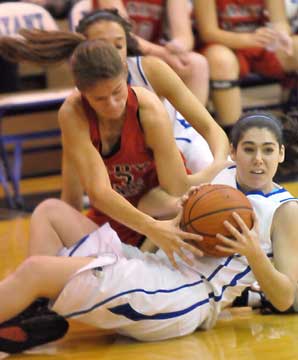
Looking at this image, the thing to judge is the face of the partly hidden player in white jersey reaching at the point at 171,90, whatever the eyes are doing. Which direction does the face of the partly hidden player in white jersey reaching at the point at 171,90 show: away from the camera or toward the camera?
toward the camera

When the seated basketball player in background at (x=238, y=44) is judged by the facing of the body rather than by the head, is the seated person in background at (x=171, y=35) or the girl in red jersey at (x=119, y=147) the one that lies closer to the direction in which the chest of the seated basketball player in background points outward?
the girl in red jersey

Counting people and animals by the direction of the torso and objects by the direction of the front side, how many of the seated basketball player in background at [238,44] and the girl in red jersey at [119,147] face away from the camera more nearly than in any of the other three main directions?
0

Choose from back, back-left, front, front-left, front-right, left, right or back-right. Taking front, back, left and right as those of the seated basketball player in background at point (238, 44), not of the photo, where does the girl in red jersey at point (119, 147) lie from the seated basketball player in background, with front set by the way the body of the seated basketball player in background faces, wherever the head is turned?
front

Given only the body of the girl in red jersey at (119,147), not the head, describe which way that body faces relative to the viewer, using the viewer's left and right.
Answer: facing the viewer and to the right of the viewer

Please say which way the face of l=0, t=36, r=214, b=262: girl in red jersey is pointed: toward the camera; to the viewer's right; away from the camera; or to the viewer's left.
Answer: toward the camera

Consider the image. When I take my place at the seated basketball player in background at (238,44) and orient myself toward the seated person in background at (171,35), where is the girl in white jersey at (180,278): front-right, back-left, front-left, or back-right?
front-left

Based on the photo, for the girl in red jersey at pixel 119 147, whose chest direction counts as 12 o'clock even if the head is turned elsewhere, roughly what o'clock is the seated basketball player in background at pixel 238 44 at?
The seated basketball player in background is roughly at 8 o'clock from the girl in red jersey.

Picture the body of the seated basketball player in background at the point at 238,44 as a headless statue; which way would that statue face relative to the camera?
toward the camera

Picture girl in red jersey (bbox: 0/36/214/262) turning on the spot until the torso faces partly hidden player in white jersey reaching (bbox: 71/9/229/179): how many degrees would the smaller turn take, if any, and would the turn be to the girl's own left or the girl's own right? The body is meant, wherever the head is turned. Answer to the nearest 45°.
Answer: approximately 90° to the girl's own left

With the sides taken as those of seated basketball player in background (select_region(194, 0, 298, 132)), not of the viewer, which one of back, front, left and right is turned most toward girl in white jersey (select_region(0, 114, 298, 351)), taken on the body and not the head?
front

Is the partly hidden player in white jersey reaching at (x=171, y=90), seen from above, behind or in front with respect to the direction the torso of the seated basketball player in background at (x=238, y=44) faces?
in front

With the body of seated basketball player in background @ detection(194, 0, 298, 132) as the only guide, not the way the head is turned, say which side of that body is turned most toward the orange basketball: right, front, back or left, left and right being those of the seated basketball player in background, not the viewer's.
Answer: front

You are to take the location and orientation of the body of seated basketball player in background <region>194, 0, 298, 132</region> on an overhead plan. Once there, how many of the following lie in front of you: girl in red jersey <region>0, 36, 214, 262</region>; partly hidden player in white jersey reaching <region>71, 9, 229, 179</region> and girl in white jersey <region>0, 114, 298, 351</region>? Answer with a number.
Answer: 3

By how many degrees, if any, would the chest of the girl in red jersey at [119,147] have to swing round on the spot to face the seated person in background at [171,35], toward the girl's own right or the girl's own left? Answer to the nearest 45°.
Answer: approximately 135° to the girl's own left

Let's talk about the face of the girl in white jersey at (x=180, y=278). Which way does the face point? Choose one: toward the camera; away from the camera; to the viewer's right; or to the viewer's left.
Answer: toward the camera
